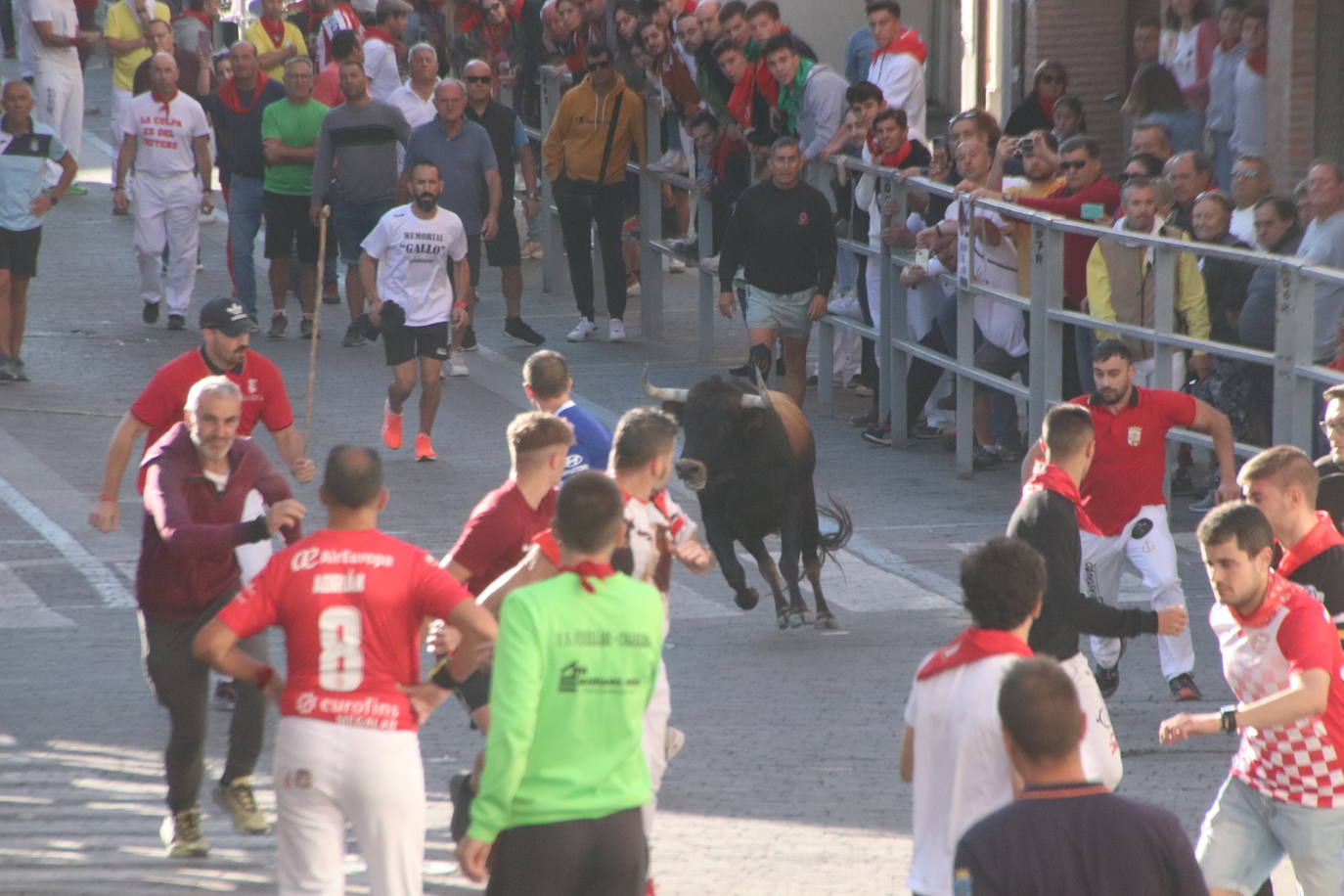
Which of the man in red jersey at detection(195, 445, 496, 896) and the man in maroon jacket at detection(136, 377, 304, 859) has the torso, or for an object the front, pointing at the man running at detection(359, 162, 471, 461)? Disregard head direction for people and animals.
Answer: the man in red jersey at detection(195, 445, 496, 896)

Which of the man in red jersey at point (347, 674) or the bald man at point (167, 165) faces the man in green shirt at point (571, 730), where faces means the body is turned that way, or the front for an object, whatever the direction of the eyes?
the bald man

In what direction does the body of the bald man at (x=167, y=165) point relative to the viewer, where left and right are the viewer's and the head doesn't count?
facing the viewer

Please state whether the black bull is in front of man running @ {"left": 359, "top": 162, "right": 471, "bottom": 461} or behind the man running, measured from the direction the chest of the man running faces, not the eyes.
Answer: in front

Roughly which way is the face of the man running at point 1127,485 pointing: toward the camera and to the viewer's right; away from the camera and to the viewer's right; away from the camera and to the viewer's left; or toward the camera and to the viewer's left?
toward the camera and to the viewer's left

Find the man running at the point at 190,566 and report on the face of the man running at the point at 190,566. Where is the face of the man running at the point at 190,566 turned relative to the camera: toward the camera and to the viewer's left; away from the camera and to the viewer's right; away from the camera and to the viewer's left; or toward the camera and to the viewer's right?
toward the camera and to the viewer's right

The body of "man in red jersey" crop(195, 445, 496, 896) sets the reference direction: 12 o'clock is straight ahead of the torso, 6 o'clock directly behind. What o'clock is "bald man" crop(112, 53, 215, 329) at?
The bald man is roughly at 12 o'clock from the man in red jersey.

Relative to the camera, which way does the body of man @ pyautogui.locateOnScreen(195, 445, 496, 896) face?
away from the camera

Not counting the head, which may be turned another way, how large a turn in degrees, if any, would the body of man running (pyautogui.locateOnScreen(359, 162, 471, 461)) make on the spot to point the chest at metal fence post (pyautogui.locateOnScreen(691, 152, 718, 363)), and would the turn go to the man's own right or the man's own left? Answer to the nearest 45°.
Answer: approximately 135° to the man's own left

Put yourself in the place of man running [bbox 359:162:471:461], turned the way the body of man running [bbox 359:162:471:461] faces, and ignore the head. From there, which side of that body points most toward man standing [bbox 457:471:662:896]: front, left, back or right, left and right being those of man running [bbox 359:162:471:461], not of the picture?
front

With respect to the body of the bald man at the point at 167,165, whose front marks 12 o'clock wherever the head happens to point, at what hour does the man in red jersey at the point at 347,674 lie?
The man in red jersey is roughly at 12 o'clock from the bald man.

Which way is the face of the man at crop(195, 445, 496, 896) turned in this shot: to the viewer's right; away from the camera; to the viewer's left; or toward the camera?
away from the camera

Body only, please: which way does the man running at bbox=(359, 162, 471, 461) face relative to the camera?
toward the camera

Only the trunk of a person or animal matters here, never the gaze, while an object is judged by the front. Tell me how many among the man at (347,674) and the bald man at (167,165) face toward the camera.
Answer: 1
